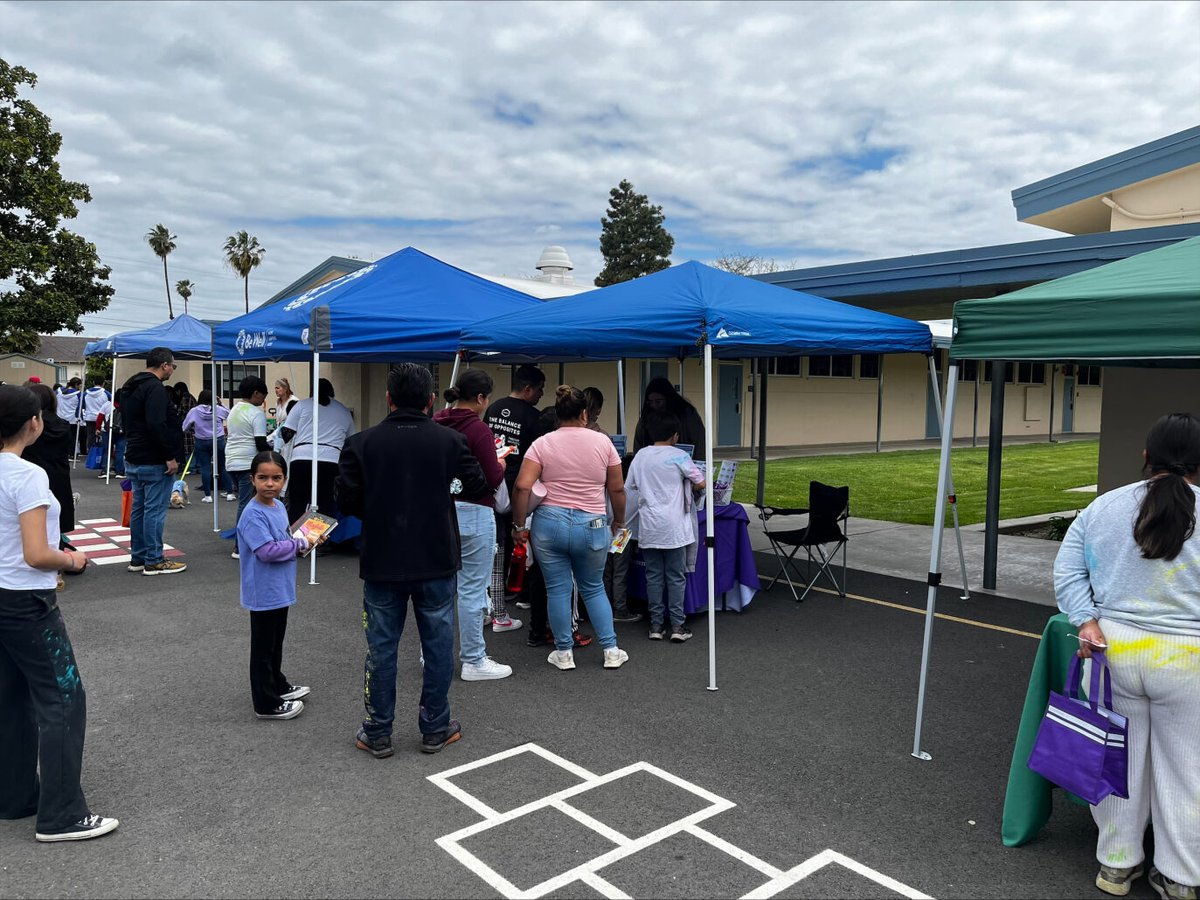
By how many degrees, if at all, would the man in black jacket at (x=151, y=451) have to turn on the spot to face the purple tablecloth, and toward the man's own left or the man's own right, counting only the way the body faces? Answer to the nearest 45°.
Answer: approximately 45° to the man's own right

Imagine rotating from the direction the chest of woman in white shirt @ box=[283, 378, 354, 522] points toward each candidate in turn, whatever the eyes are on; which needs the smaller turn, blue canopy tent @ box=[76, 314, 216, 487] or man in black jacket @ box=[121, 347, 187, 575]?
the blue canopy tent

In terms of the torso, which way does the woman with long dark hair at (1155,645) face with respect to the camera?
away from the camera

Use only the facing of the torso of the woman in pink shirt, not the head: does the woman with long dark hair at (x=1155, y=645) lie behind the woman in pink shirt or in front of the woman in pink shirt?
behind

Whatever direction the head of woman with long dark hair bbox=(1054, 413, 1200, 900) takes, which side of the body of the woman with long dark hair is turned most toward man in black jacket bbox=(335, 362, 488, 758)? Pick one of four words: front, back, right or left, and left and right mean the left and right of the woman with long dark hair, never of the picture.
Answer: left

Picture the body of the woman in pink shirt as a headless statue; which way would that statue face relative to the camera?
away from the camera

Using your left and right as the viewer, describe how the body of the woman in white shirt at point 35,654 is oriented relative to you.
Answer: facing to the right of the viewer

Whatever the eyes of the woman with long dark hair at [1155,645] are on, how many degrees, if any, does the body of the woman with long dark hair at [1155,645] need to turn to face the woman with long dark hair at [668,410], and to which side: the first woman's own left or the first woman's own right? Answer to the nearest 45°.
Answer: approximately 45° to the first woman's own left

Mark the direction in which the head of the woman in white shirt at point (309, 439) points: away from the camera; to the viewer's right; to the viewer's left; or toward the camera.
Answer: away from the camera

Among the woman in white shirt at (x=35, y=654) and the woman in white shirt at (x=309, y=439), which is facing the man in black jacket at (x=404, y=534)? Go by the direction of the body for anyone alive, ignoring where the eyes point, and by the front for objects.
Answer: the woman in white shirt at (x=35, y=654)

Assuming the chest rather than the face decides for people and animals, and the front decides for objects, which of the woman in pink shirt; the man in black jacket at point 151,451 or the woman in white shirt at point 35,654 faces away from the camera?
the woman in pink shirt

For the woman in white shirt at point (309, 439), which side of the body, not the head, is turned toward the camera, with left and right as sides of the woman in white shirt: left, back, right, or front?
back
